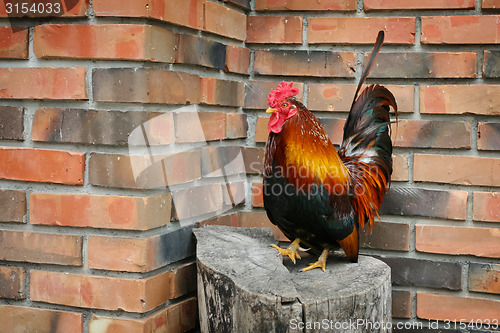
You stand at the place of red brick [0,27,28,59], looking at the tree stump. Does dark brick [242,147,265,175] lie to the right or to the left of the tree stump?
left

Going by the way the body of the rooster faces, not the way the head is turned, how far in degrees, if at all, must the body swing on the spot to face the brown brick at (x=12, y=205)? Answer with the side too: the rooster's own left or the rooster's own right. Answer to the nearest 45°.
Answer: approximately 45° to the rooster's own right

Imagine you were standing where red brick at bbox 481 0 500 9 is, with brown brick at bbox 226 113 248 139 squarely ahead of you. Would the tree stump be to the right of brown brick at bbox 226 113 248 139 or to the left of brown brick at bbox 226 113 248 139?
left

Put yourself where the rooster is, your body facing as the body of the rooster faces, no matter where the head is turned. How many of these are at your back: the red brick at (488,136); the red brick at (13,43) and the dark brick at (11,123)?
1

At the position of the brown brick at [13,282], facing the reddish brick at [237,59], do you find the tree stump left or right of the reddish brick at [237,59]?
right

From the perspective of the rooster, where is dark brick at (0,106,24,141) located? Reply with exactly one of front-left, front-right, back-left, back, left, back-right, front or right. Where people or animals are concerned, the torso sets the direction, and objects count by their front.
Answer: front-right

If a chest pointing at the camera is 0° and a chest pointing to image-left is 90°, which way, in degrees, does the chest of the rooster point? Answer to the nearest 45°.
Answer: approximately 45°
